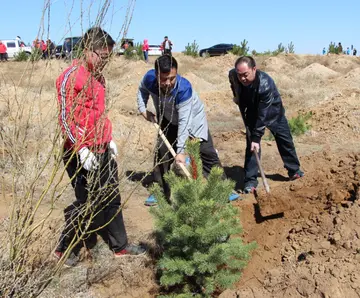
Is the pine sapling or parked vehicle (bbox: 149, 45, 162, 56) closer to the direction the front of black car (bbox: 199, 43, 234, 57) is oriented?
the parked vehicle

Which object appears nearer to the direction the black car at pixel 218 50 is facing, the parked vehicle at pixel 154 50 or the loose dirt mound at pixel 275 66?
the parked vehicle

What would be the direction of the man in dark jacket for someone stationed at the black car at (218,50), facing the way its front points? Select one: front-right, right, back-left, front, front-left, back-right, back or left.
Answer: left

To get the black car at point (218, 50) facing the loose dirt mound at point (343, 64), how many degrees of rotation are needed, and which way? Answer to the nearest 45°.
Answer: approximately 135° to its left

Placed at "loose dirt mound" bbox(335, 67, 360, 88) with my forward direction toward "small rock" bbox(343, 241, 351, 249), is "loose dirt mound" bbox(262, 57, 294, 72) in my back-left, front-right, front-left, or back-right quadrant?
back-right

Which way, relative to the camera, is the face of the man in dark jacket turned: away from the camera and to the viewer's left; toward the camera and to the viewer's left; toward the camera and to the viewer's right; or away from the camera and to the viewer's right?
toward the camera and to the viewer's left

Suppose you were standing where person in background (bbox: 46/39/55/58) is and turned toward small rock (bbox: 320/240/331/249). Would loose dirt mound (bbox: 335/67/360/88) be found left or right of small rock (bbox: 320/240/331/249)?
left

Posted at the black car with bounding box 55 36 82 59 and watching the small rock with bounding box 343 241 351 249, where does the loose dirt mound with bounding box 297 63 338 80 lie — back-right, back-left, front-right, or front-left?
front-left

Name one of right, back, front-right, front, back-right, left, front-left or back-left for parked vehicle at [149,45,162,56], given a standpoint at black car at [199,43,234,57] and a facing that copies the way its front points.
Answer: front

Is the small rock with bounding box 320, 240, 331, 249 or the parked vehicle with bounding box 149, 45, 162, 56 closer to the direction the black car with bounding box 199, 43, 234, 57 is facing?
the parked vehicle

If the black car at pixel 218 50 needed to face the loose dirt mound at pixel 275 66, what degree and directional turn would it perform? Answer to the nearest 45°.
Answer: approximately 135° to its left

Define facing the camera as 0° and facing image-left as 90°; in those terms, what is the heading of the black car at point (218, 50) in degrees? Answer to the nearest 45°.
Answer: approximately 90°

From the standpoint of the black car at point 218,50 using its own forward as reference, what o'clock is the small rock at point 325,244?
The small rock is roughly at 9 o'clock from the black car.

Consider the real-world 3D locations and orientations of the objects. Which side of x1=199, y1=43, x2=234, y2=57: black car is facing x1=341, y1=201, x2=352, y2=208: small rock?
left
